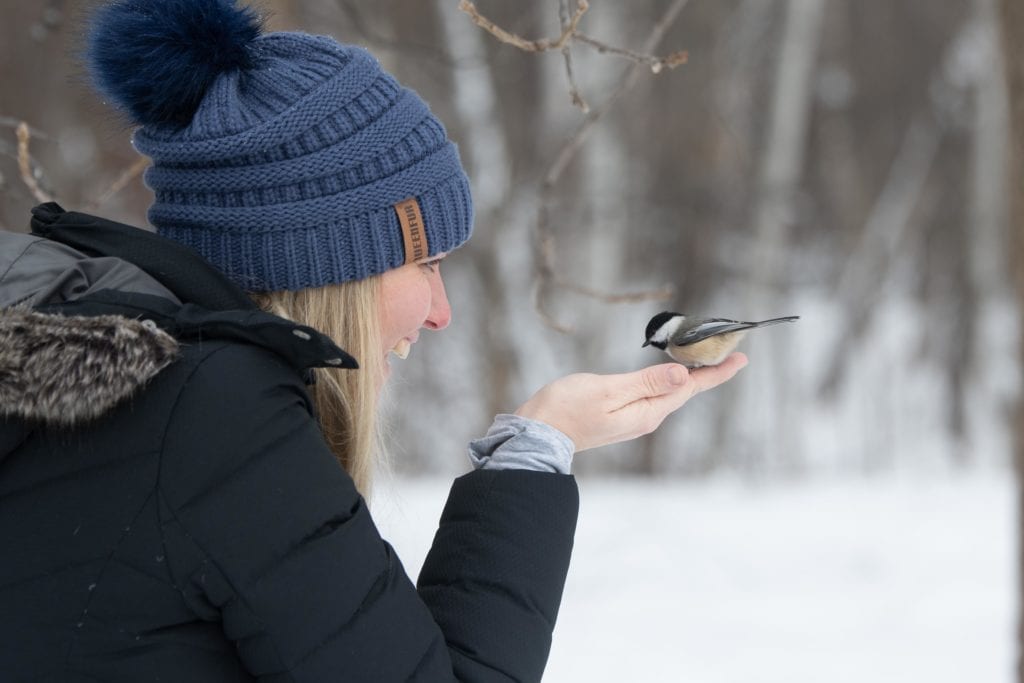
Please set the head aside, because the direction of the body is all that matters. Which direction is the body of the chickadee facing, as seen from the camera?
to the viewer's left

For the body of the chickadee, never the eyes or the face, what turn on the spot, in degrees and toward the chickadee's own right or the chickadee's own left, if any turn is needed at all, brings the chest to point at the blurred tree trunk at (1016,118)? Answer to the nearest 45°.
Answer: approximately 135° to the chickadee's own right

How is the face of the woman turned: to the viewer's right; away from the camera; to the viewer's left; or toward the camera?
to the viewer's right

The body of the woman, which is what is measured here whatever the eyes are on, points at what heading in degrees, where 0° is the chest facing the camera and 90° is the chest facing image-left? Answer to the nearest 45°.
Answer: approximately 270°

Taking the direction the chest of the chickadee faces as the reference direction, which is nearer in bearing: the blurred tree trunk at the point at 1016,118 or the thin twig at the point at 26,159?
the thin twig

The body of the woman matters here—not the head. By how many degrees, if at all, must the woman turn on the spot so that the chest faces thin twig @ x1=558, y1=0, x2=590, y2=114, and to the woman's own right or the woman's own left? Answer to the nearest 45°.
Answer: approximately 45° to the woman's own left

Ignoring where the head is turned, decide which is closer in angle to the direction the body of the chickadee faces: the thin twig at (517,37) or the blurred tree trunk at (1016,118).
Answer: the thin twig
